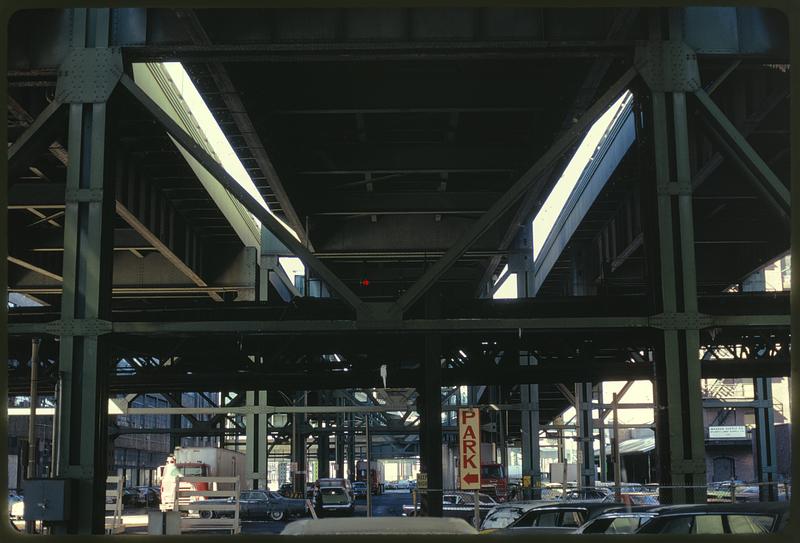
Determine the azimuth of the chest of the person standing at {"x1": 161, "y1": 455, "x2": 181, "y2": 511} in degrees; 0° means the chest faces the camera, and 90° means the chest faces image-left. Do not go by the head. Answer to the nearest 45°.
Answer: approximately 0°

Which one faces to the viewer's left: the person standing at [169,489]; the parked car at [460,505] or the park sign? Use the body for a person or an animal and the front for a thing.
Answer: the parked car

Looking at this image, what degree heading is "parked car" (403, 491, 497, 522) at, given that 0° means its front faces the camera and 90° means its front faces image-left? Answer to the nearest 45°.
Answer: approximately 90°
